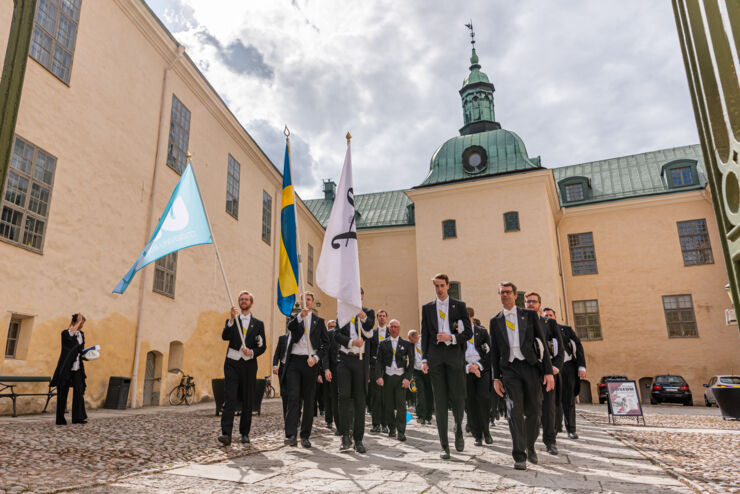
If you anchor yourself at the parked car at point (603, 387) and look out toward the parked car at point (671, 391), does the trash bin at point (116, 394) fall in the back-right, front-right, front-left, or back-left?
back-right

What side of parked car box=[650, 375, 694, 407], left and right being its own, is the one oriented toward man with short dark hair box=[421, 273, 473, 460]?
back

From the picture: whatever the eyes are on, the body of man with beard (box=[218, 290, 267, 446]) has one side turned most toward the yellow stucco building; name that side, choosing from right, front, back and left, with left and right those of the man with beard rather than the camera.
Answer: back

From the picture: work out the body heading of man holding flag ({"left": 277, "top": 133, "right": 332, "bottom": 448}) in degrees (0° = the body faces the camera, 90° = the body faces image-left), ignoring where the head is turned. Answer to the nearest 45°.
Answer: approximately 0°

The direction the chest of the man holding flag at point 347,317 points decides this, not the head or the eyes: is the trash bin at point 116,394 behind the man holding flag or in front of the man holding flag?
behind

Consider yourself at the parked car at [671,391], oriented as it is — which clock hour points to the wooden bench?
The wooden bench is roughly at 7 o'clock from the parked car.

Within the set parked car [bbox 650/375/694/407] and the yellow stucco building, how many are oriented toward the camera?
1

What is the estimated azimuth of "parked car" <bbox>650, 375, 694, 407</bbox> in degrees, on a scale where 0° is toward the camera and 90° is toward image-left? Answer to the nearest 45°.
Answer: approximately 180°

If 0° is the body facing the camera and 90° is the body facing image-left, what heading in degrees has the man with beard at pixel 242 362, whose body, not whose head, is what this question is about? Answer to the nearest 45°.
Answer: approximately 0°
